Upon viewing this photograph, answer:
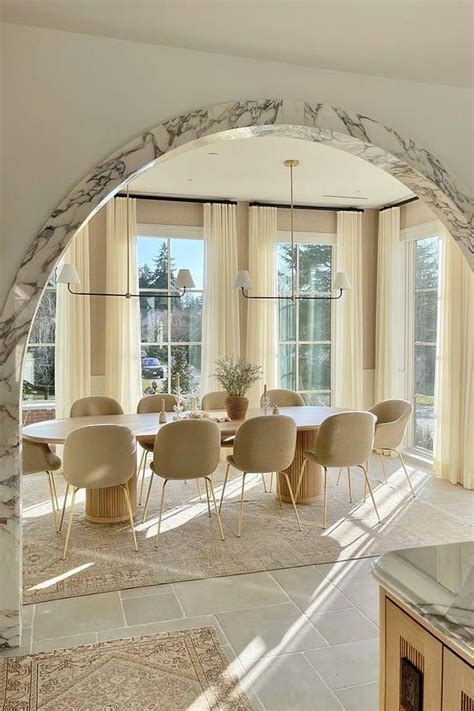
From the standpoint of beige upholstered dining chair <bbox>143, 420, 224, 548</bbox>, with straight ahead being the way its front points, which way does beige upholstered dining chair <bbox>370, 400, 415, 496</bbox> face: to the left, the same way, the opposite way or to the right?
to the left

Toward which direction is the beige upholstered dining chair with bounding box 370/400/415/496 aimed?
to the viewer's left

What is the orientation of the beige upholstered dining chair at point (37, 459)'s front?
to the viewer's right

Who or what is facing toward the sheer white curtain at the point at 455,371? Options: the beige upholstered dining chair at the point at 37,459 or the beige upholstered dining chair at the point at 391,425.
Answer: the beige upholstered dining chair at the point at 37,459

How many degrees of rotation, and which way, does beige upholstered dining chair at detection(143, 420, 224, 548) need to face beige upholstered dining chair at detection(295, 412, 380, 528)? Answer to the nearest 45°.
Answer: approximately 90° to its right

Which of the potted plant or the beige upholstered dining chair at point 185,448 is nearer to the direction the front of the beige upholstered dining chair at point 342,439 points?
the potted plant

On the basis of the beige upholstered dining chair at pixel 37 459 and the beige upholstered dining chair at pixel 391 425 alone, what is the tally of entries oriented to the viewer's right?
1

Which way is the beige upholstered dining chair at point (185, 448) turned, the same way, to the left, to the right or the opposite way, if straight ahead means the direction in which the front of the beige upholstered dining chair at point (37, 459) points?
to the left

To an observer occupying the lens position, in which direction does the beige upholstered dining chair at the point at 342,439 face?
facing away from the viewer and to the left of the viewer

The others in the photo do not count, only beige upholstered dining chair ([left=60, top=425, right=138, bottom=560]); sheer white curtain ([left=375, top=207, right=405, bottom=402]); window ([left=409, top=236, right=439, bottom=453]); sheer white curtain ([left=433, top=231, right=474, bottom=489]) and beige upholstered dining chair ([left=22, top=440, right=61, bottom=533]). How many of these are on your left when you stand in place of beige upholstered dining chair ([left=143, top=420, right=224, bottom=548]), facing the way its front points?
2

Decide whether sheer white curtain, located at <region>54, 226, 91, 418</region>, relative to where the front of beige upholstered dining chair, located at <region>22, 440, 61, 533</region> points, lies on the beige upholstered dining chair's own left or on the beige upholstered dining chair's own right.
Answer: on the beige upholstered dining chair's own left

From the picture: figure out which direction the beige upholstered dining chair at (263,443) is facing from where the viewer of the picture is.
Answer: facing away from the viewer

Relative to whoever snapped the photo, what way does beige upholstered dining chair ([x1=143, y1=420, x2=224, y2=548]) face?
facing away from the viewer

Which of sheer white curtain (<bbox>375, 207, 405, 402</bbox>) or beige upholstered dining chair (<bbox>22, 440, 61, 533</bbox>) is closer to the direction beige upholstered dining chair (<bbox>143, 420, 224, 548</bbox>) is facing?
the sheer white curtain
